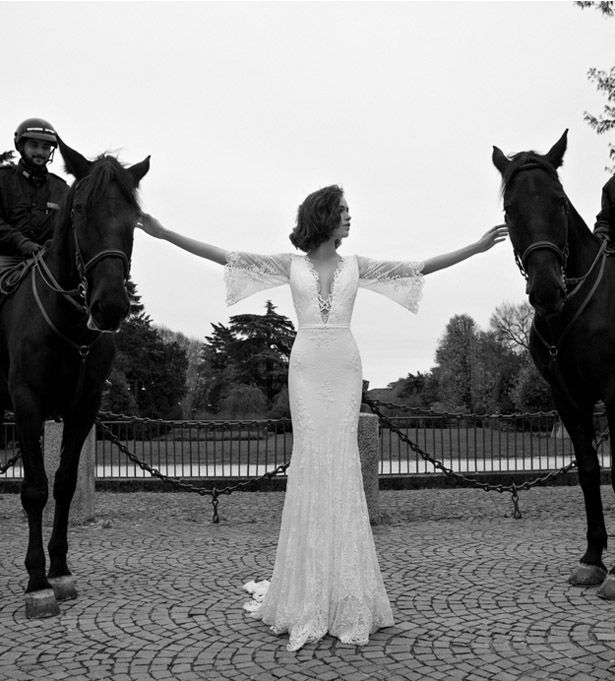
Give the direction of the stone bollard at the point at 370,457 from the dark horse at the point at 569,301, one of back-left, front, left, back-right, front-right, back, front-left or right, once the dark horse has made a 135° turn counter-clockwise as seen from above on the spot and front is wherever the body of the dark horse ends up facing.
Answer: back-left

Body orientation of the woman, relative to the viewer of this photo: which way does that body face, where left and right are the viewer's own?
facing the viewer

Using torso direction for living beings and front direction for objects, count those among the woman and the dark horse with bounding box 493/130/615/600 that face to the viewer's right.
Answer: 0

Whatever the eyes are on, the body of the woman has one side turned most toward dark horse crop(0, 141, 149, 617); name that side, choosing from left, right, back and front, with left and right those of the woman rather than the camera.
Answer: right

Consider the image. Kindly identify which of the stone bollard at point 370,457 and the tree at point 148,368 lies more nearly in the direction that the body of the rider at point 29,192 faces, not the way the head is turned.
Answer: the stone bollard

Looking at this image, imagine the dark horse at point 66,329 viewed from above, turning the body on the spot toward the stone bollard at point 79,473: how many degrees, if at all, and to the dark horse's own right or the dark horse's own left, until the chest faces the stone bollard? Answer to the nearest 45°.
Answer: approximately 135° to the dark horse's own left

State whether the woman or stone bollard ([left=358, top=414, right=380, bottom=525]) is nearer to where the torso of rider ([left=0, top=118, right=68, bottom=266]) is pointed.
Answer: the woman

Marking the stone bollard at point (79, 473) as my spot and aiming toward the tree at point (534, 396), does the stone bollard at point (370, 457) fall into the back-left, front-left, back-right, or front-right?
front-right

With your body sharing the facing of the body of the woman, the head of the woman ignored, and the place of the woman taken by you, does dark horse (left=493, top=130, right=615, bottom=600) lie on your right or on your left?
on your left

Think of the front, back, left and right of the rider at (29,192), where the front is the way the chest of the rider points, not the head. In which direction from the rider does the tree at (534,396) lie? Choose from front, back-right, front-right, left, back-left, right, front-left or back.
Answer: left

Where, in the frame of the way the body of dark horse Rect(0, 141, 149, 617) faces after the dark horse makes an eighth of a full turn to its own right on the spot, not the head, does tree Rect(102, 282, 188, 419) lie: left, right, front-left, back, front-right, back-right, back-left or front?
back

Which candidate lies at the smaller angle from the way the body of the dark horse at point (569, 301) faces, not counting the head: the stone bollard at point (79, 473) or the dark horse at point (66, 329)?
the dark horse

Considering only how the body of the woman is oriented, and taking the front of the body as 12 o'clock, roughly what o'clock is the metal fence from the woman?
The metal fence is roughly at 6 o'clock from the woman.

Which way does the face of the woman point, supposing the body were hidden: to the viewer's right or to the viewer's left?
to the viewer's right

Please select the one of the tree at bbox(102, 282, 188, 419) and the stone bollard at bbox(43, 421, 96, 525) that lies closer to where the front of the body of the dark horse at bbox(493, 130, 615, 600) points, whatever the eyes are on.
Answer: the stone bollard

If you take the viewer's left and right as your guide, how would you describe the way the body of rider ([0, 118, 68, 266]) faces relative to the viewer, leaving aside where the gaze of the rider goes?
facing the viewer and to the right of the viewer

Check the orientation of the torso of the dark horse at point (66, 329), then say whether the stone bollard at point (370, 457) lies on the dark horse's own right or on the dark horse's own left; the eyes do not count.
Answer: on the dark horse's own left
